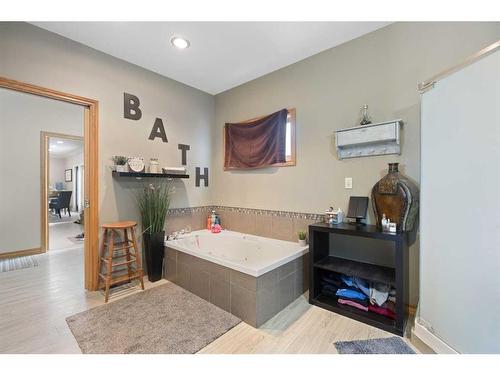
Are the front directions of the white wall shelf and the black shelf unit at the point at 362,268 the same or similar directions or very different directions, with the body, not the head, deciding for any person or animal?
same or similar directions

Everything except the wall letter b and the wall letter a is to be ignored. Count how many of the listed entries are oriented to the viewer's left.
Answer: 0

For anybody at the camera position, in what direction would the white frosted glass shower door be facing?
facing the viewer and to the left of the viewer

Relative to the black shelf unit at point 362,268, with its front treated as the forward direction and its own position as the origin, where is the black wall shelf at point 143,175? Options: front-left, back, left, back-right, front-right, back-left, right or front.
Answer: front-right

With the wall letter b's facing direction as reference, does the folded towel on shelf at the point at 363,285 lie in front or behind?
in front

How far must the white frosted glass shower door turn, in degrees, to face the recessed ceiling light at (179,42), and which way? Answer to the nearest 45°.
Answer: approximately 45° to its right

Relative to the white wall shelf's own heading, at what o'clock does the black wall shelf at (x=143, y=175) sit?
The black wall shelf is roughly at 1 o'clock from the white wall shelf.

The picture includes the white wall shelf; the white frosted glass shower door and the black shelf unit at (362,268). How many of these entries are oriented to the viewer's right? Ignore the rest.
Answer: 0

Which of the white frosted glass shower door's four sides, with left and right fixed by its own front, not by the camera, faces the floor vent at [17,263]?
front

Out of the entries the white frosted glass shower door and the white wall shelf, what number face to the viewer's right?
0

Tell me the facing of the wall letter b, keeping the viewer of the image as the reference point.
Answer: facing the viewer and to the right of the viewer

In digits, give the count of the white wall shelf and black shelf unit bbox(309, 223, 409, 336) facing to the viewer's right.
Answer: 0
